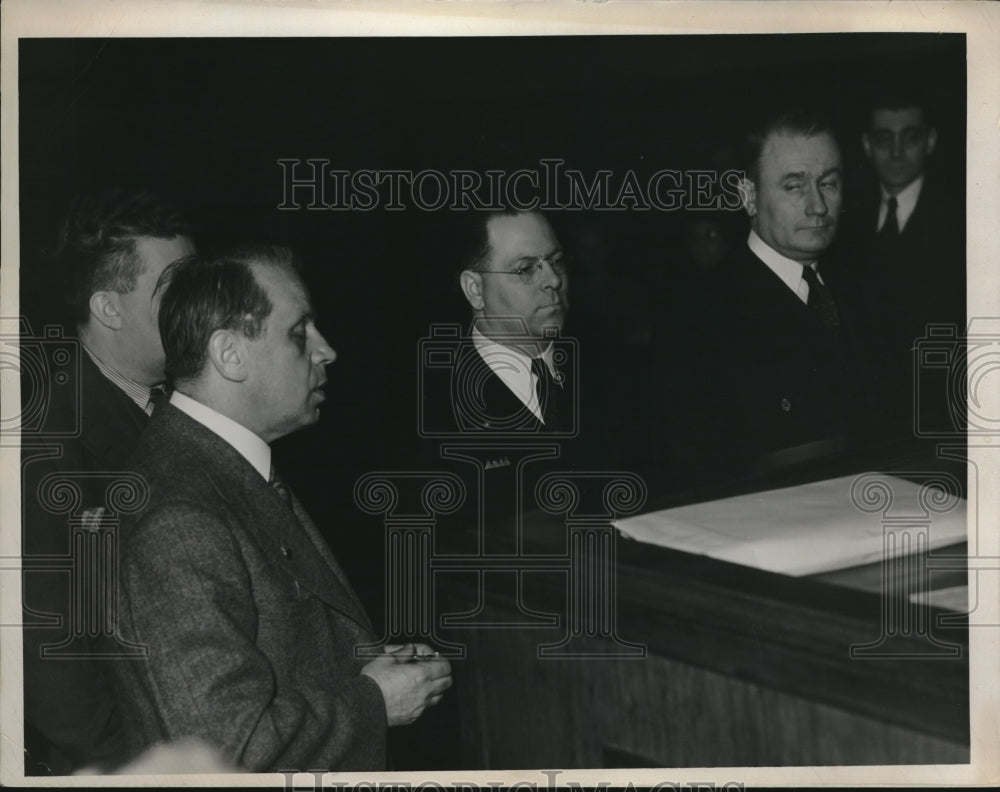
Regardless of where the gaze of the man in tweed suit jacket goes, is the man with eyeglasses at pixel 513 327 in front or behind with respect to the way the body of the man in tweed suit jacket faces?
in front

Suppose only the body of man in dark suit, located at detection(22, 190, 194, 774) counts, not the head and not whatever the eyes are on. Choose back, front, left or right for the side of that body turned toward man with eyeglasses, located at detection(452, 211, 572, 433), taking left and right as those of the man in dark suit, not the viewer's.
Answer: front

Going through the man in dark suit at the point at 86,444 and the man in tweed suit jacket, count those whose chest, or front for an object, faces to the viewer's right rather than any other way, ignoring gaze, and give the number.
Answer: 2

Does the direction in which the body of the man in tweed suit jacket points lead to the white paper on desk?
yes

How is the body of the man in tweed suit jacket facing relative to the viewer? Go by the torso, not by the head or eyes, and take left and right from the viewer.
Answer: facing to the right of the viewer

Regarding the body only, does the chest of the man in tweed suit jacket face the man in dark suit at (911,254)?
no

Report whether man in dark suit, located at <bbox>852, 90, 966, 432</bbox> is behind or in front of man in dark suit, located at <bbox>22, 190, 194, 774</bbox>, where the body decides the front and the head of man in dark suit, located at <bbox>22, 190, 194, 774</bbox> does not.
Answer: in front

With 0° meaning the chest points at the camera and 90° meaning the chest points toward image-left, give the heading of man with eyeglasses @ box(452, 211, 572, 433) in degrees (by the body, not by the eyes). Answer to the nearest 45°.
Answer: approximately 315°

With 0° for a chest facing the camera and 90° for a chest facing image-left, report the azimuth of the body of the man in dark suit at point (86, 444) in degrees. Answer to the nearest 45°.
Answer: approximately 270°

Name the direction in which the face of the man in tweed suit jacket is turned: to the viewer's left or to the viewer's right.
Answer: to the viewer's right

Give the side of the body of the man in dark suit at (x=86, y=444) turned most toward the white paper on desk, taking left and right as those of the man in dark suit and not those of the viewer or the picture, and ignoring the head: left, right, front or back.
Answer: front

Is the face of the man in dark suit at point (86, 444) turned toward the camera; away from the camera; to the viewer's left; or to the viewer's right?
to the viewer's right
